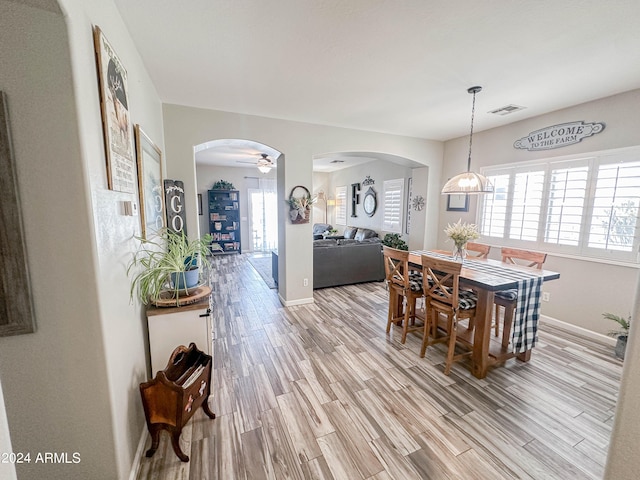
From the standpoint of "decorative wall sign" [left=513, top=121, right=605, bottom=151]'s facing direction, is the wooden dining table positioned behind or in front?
in front

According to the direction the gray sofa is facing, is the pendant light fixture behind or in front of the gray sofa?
behind

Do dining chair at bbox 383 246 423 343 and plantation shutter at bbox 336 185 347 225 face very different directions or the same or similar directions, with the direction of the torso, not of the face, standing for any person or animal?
very different directions

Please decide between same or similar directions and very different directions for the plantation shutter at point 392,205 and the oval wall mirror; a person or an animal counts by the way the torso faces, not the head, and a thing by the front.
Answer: same or similar directions

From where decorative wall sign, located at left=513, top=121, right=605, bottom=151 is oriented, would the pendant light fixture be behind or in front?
in front

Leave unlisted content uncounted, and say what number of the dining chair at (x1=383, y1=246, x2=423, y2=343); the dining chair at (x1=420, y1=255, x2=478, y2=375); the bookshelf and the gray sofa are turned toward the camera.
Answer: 1

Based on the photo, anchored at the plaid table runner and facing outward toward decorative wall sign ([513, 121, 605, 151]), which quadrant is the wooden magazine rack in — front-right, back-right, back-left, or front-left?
back-left

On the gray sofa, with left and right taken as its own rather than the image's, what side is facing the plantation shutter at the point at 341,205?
front

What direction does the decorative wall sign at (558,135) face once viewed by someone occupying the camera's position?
facing the viewer and to the left of the viewer

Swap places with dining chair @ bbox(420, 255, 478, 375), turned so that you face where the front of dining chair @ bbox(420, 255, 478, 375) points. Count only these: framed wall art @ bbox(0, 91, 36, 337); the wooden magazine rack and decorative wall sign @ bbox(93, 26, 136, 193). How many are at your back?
3

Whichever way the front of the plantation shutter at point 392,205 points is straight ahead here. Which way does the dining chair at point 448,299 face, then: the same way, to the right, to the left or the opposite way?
the opposite way

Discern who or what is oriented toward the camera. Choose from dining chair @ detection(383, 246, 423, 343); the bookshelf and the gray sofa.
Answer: the bookshelf

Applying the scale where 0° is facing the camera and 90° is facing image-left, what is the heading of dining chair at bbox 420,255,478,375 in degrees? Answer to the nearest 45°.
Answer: approximately 225°

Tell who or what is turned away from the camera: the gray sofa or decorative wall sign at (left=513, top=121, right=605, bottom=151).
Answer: the gray sofa

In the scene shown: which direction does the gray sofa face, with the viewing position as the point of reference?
facing away from the viewer

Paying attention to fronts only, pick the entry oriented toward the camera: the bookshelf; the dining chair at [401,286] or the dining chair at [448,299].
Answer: the bookshelf

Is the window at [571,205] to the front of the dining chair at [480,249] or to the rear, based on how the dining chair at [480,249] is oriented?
to the rear

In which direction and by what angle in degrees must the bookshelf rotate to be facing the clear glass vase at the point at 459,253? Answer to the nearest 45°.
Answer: approximately 45° to its left
